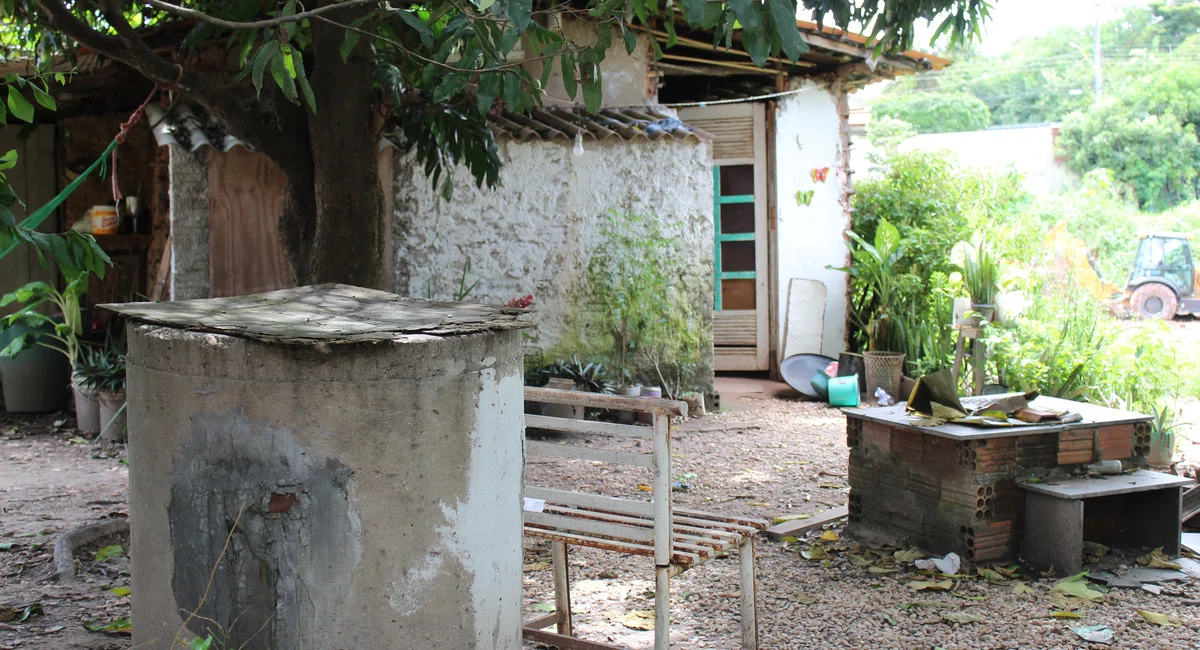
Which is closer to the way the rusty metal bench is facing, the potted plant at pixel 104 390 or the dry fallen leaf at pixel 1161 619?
the dry fallen leaf

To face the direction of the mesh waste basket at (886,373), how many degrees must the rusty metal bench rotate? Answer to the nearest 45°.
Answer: approximately 45° to its left

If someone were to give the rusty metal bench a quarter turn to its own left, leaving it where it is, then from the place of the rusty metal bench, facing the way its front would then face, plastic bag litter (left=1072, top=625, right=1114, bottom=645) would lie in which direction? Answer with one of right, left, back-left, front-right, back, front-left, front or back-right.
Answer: back-right

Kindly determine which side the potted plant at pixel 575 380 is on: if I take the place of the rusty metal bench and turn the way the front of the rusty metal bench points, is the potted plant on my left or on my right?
on my left

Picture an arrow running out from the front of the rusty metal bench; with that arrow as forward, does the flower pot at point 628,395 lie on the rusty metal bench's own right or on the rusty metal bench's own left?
on the rusty metal bench's own left

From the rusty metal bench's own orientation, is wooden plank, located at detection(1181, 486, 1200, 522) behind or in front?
in front

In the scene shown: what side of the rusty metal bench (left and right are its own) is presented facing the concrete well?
back

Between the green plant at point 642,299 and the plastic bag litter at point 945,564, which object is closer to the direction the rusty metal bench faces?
the plastic bag litter

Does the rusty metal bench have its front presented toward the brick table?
yes
